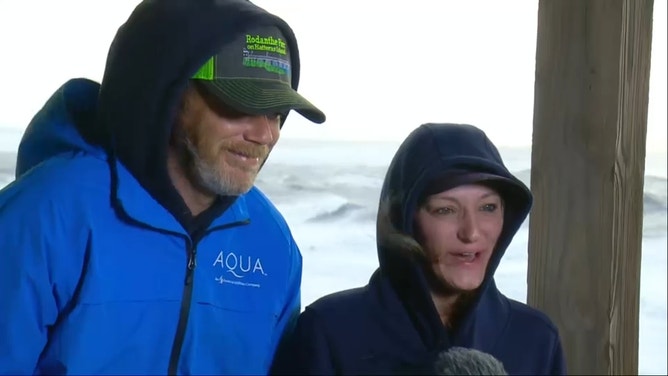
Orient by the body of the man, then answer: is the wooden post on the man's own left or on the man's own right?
on the man's own left

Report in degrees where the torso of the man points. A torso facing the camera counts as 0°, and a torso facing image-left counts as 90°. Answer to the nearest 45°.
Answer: approximately 315°
